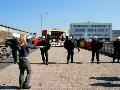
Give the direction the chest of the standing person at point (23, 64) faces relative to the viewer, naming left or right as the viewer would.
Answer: facing away from the viewer and to the right of the viewer
